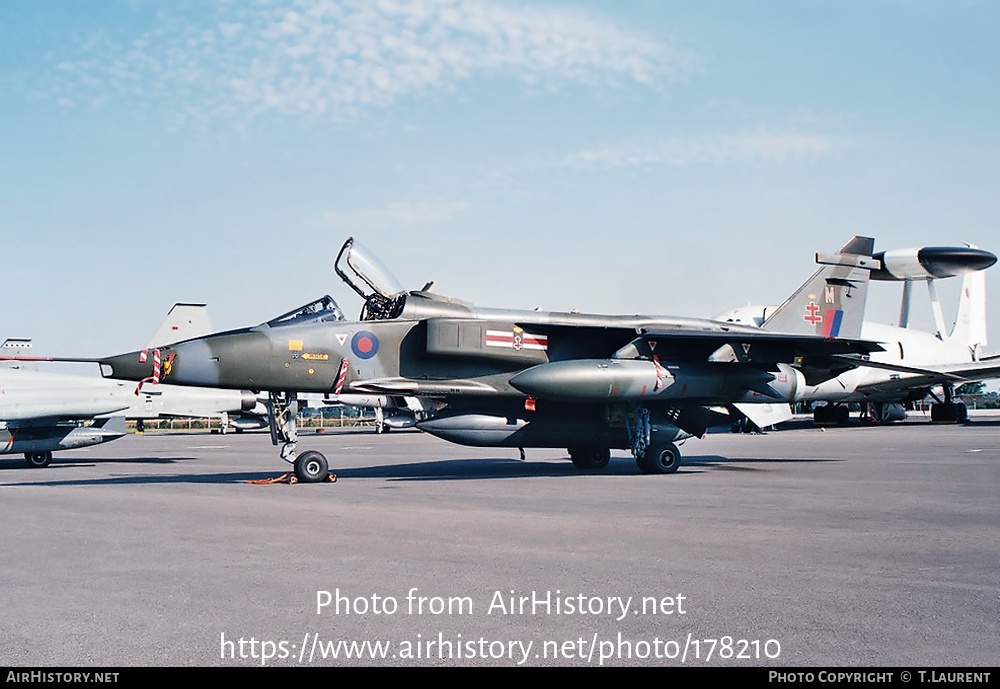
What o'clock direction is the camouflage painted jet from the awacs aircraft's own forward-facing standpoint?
The camouflage painted jet is roughly at 11 o'clock from the awacs aircraft.

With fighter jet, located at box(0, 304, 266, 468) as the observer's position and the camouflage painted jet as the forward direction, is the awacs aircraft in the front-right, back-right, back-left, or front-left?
front-left

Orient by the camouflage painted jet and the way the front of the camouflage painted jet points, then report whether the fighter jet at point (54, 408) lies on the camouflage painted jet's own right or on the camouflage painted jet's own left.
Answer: on the camouflage painted jet's own right

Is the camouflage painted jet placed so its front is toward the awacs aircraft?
no

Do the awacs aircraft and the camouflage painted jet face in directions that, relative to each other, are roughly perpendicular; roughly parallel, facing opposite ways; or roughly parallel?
roughly parallel

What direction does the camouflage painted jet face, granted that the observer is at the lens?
facing the viewer and to the left of the viewer

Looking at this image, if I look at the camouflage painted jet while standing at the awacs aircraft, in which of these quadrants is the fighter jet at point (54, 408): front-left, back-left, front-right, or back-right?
front-right

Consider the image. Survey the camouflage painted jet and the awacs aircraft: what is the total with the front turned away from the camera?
0

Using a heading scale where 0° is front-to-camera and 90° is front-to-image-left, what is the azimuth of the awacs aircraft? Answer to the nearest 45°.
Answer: approximately 45°

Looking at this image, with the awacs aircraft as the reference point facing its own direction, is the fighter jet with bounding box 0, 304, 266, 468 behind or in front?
in front

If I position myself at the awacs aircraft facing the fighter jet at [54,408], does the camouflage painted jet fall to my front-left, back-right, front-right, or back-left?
front-left

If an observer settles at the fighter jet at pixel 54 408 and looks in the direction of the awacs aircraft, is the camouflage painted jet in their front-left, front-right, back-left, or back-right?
front-right
